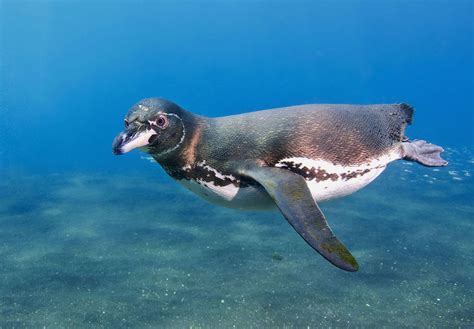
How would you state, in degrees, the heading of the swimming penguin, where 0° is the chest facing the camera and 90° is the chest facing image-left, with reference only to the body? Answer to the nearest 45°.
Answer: approximately 90°
